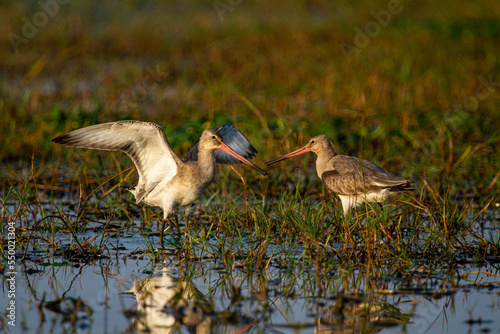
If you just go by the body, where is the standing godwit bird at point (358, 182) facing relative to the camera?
to the viewer's left

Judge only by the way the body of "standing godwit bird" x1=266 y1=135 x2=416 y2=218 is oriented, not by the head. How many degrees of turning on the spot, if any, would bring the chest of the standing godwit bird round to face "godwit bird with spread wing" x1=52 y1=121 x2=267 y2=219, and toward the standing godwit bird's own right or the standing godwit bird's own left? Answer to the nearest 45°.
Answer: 0° — it already faces it
